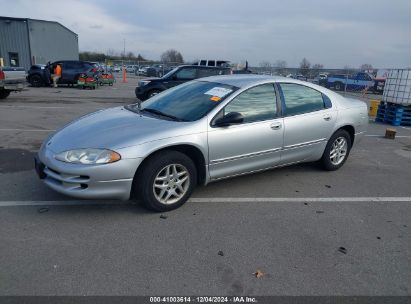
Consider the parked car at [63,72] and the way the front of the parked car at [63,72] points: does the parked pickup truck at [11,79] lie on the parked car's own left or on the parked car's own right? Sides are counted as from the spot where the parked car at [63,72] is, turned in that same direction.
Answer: on the parked car's own left

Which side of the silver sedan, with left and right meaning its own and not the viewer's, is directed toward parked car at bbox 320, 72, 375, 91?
back

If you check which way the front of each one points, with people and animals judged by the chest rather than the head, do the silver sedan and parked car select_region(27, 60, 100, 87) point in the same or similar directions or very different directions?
same or similar directions

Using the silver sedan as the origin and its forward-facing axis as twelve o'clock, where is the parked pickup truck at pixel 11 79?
The parked pickup truck is roughly at 3 o'clock from the silver sedan.

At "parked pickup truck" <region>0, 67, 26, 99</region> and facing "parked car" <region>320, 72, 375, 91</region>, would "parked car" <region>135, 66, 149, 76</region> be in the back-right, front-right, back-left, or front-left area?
front-left

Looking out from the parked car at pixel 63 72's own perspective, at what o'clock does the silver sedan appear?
The silver sedan is roughly at 9 o'clock from the parked car.

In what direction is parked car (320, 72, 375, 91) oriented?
to the viewer's left

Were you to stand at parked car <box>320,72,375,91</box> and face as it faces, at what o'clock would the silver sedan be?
The silver sedan is roughly at 9 o'clock from the parked car.

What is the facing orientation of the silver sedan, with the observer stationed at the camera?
facing the viewer and to the left of the viewer

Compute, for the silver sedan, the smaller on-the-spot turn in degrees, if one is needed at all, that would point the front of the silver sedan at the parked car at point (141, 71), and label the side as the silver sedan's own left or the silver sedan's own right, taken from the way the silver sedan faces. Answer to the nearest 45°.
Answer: approximately 135° to the silver sedan's own right

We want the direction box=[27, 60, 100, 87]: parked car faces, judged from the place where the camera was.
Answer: facing to the left of the viewer

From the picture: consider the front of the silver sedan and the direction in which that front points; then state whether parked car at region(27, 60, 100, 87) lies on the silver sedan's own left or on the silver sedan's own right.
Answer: on the silver sedan's own right
